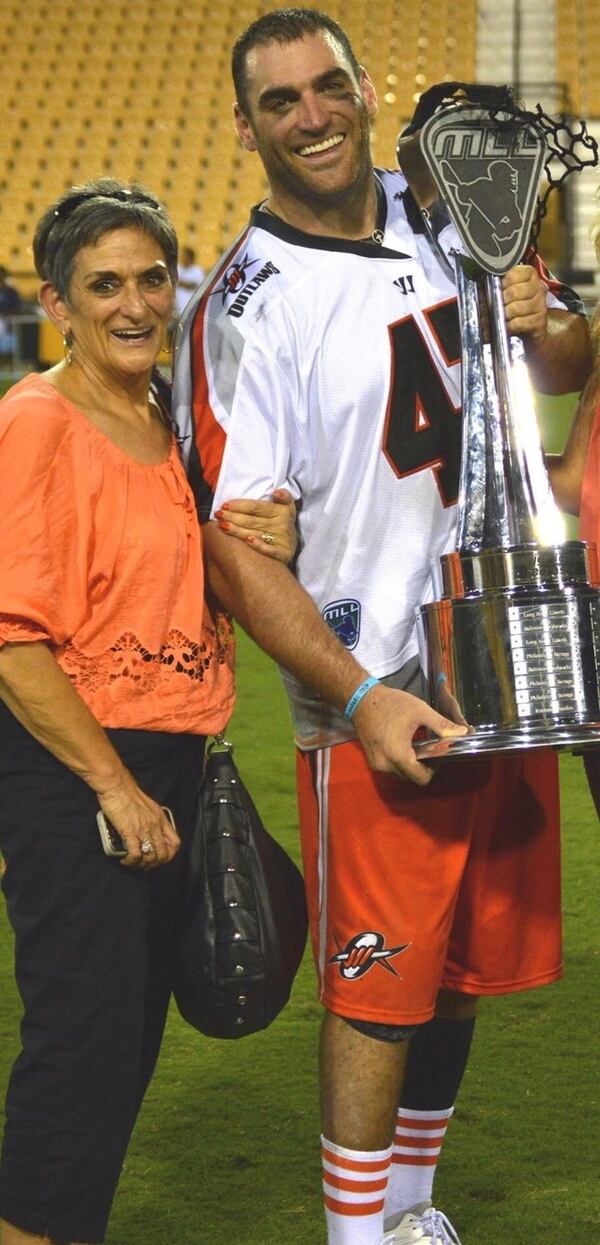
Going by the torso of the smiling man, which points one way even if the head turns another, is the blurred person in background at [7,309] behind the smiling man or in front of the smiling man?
behind

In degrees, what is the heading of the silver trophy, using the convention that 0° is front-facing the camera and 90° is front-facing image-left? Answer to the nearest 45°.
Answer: approximately 0°

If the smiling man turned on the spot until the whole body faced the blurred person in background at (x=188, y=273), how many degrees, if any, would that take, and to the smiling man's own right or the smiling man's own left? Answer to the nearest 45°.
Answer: approximately 135° to the smiling man's own left

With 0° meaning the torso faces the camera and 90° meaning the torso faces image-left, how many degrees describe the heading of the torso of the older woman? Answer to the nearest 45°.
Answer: approximately 315°

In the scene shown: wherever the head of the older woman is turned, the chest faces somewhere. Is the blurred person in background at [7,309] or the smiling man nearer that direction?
the smiling man

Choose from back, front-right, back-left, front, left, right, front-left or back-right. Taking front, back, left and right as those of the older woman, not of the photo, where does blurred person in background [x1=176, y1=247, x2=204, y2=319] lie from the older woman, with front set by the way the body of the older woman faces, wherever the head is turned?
back-left

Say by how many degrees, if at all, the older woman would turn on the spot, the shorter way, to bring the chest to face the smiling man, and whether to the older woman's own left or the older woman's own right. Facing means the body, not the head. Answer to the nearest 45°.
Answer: approximately 45° to the older woman's own left

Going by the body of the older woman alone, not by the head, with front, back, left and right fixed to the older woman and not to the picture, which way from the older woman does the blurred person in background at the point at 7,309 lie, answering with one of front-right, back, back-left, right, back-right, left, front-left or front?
back-left
